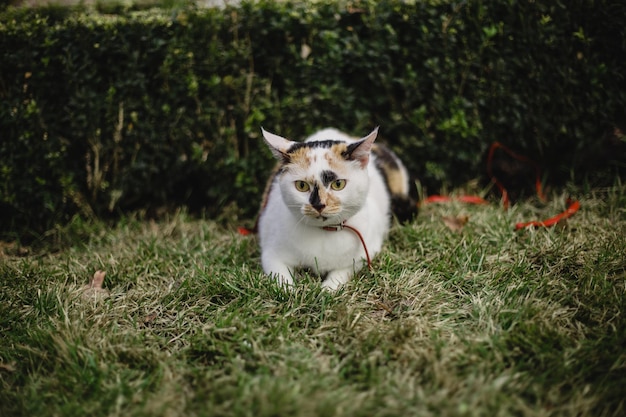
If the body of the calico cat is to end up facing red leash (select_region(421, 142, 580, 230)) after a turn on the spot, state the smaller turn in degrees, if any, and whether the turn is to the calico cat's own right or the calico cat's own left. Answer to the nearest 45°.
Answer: approximately 135° to the calico cat's own left

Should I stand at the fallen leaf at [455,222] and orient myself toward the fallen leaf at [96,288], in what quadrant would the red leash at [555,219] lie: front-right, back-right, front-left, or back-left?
back-left

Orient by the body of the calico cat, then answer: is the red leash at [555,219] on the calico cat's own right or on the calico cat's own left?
on the calico cat's own left

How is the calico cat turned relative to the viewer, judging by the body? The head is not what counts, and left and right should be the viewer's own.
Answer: facing the viewer

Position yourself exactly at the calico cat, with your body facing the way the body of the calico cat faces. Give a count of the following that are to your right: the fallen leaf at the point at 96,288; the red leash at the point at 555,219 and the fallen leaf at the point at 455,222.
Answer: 1

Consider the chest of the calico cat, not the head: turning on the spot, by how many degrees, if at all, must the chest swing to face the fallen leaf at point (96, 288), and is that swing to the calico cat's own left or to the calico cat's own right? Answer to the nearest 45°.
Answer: approximately 90° to the calico cat's own right

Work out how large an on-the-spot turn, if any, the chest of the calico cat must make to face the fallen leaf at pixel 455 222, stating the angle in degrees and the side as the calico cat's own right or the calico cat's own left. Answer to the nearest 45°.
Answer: approximately 135° to the calico cat's own left

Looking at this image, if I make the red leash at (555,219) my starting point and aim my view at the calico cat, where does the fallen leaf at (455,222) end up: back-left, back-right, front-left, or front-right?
front-right

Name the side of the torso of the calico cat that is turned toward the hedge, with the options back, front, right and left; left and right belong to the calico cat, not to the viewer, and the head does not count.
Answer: back
